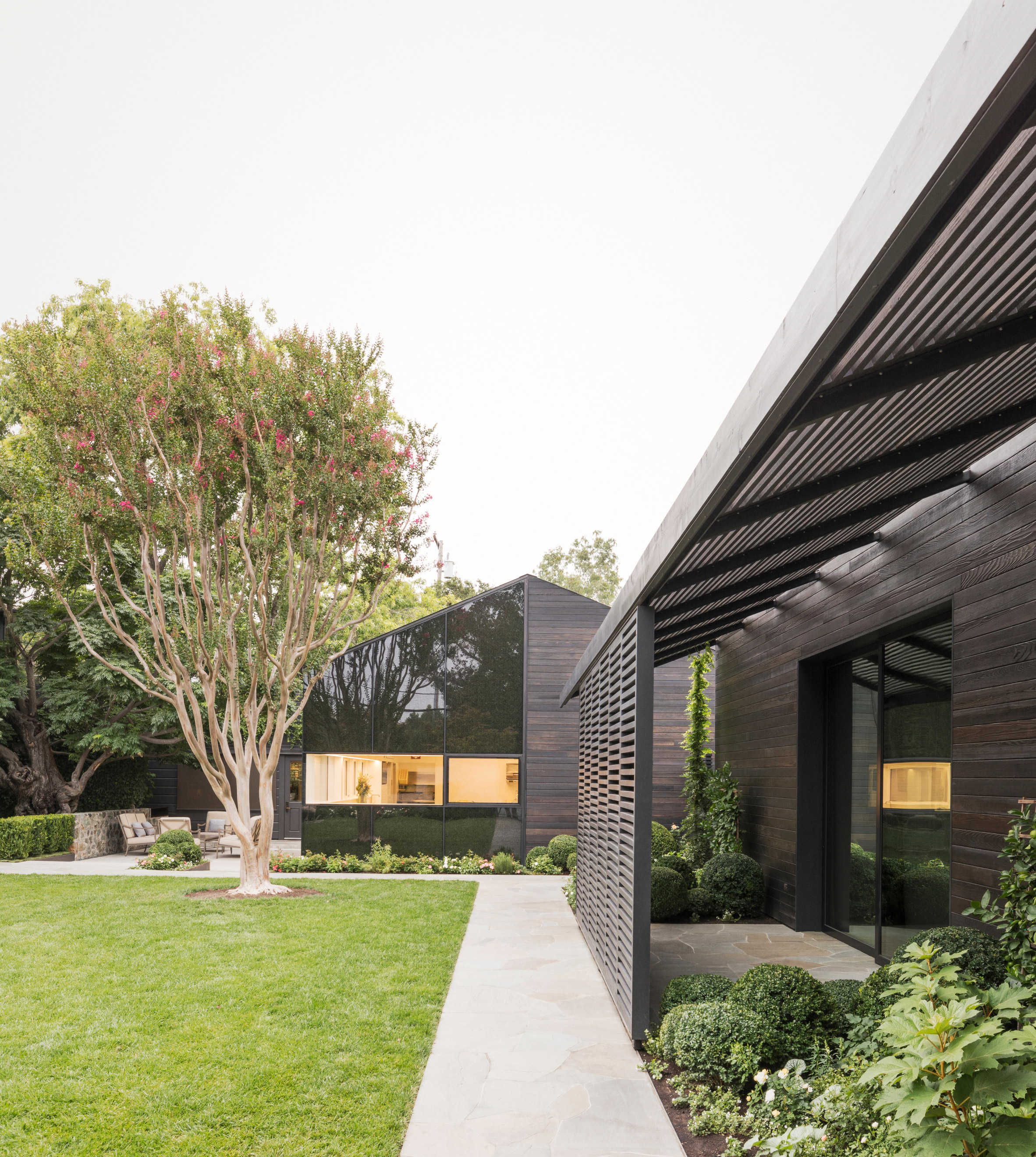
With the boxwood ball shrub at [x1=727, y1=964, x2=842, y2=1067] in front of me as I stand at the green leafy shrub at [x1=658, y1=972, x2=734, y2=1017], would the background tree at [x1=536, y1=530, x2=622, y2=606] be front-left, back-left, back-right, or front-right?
back-left

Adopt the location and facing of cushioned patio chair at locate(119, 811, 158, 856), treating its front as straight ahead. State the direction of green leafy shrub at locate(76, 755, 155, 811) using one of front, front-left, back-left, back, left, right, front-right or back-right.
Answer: back-left

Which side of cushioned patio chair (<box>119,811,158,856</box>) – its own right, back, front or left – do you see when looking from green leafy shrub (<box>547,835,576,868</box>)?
front

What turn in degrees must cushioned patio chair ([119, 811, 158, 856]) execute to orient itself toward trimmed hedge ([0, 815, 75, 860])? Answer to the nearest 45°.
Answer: approximately 90° to its right

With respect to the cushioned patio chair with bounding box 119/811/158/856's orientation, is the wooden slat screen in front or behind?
in front

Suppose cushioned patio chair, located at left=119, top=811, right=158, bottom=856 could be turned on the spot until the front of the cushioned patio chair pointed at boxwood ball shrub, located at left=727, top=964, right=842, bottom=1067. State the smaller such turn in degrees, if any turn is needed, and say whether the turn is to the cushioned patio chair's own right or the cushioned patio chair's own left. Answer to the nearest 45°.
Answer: approximately 45° to the cushioned patio chair's own right

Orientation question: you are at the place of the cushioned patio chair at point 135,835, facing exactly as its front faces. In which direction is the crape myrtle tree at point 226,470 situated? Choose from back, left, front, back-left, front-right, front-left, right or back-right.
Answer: front-right

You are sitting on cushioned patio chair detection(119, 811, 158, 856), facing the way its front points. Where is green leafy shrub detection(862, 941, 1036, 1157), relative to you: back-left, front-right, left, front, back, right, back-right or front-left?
front-right

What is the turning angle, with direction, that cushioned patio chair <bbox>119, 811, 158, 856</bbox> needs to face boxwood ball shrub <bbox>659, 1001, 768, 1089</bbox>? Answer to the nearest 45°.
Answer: approximately 45° to its right

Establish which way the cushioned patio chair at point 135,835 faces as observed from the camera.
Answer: facing the viewer and to the right of the viewer

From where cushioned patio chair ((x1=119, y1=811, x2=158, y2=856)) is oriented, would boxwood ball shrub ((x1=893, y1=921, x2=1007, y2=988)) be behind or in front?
in front

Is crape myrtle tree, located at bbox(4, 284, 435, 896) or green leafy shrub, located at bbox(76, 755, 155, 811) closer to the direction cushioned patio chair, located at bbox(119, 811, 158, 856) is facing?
the crape myrtle tree
